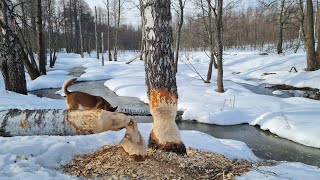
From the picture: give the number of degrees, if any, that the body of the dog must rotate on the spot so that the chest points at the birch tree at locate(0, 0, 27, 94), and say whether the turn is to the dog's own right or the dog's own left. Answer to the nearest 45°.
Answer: approximately 135° to the dog's own left

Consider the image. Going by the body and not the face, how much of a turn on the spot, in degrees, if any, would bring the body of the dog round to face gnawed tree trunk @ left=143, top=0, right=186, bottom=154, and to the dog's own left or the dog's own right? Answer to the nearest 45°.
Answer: approximately 90° to the dog's own right

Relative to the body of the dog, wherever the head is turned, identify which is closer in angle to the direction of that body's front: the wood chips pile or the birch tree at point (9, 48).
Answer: the wood chips pile

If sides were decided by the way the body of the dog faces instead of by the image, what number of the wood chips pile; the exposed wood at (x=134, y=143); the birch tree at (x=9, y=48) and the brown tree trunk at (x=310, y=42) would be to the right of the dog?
2

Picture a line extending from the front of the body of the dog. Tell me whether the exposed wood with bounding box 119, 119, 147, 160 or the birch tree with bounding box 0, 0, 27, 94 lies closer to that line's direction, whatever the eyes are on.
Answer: the exposed wood

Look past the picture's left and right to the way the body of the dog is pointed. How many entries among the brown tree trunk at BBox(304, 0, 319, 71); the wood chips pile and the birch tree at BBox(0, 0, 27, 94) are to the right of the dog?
1

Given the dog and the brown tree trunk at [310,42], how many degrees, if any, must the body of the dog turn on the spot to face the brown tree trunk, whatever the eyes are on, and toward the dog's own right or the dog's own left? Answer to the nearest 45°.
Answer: approximately 45° to the dog's own left

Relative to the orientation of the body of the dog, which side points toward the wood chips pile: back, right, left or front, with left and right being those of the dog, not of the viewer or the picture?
right

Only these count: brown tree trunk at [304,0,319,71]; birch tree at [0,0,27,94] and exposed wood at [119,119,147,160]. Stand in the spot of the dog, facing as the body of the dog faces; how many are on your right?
1

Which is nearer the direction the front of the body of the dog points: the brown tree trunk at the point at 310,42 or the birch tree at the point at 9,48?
the brown tree trunk

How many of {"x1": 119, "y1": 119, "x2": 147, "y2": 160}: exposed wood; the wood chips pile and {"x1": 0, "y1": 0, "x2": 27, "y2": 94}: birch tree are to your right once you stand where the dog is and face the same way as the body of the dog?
2

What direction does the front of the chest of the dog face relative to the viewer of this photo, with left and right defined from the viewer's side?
facing to the right of the viewer

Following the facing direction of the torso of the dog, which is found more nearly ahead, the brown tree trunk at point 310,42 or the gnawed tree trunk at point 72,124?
the brown tree trunk

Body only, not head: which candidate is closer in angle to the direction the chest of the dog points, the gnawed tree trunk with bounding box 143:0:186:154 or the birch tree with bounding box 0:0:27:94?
the gnawed tree trunk
